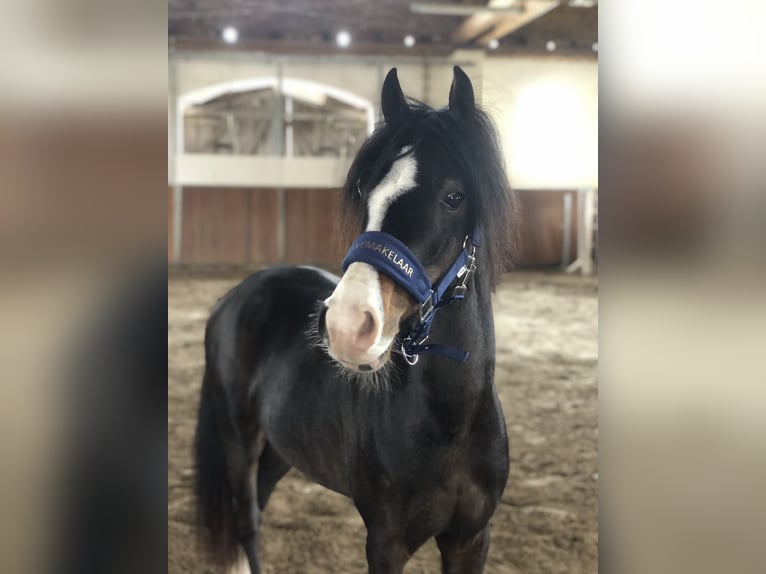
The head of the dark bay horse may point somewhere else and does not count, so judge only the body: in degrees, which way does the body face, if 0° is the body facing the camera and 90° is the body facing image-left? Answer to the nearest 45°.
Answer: approximately 315°
